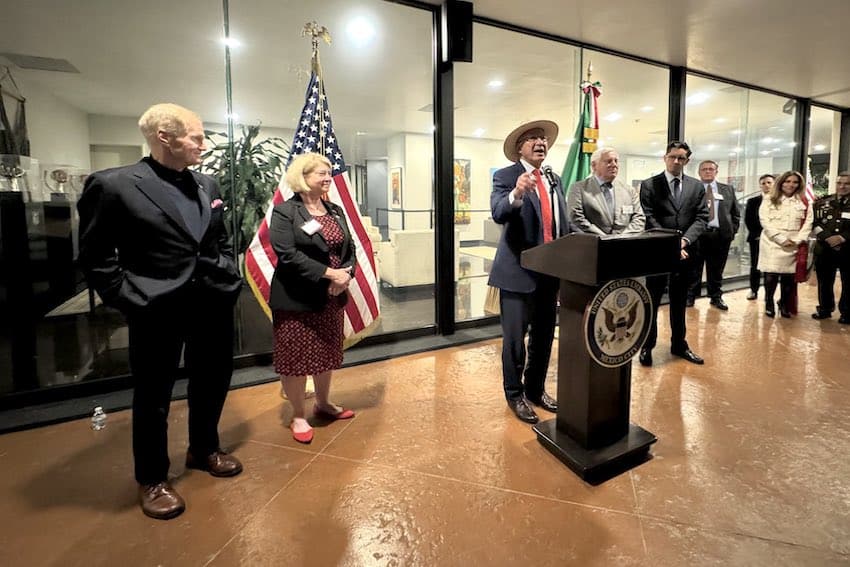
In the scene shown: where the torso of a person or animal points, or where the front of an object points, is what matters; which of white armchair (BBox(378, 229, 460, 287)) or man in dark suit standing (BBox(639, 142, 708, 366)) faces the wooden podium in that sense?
the man in dark suit standing

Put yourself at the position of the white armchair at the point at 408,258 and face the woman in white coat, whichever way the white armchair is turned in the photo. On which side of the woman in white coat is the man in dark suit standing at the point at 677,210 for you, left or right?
right

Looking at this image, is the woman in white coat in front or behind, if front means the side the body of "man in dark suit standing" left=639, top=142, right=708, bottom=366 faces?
behind

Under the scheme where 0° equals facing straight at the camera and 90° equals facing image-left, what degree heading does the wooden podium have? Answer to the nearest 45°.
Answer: approximately 315°

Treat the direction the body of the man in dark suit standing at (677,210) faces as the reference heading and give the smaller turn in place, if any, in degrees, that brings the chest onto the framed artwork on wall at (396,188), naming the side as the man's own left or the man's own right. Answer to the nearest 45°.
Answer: approximately 90° to the man's own right
